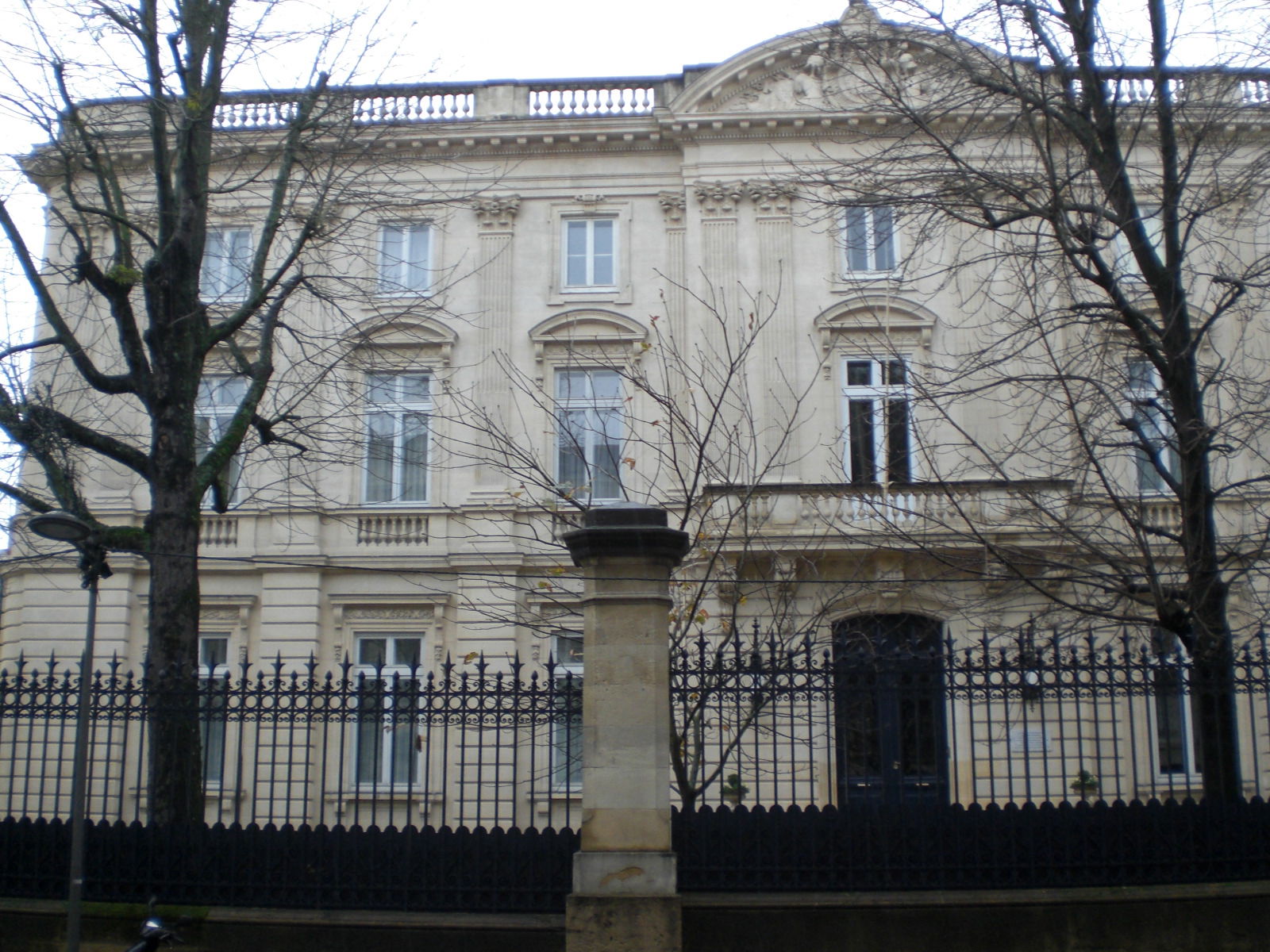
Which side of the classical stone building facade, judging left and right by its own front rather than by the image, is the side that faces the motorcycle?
front

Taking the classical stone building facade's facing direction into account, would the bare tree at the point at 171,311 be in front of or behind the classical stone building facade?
in front

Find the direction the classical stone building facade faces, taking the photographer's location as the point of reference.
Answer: facing the viewer
